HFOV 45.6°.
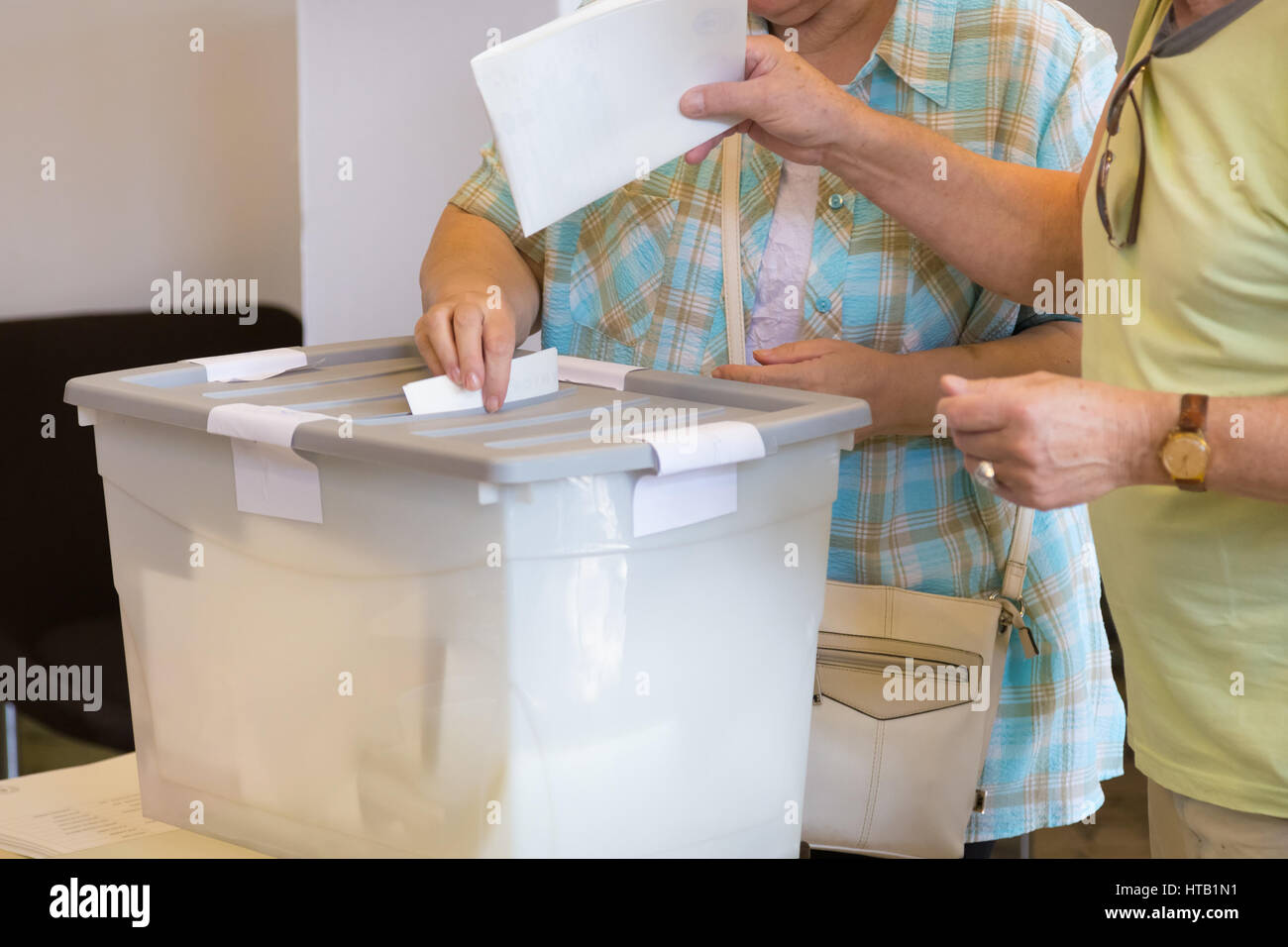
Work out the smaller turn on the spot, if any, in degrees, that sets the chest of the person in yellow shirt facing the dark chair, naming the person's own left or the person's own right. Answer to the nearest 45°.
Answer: approximately 90° to the person's own right

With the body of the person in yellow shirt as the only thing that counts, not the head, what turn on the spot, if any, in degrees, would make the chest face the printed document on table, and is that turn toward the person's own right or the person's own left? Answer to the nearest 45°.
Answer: approximately 45° to the person's own right

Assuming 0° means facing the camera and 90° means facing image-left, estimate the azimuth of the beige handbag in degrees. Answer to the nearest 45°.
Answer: approximately 0°

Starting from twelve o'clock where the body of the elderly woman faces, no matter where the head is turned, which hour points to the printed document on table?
The printed document on table is roughly at 1 o'clock from the elderly woman.

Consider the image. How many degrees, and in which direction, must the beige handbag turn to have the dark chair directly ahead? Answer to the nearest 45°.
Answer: approximately 135° to its right
